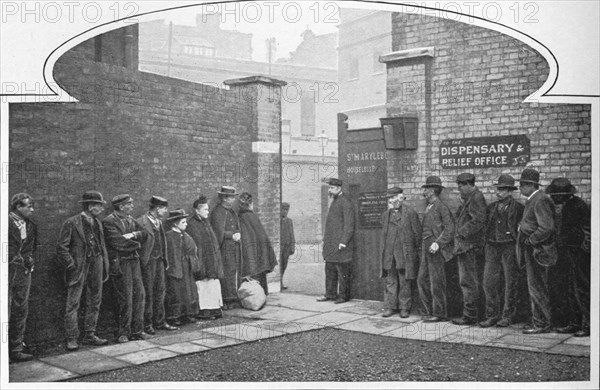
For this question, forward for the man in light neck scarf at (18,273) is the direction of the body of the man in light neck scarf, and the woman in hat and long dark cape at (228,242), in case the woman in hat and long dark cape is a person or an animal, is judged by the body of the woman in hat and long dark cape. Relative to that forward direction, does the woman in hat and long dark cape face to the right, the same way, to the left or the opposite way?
the same way

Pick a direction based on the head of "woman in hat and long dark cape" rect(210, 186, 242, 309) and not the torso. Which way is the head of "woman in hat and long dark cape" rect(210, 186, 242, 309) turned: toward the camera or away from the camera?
toward the camera

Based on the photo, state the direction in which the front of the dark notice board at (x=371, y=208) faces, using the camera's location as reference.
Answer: facing the viewer

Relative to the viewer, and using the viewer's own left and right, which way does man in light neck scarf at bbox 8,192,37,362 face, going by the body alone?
facing the viewer and to the right of the viewer

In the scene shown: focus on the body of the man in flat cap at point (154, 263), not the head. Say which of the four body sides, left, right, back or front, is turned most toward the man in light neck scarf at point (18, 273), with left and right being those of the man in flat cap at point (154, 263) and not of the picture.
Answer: right

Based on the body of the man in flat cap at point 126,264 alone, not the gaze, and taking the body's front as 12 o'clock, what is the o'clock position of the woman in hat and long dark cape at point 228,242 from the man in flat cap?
The woman in hat and long dark cape is roughly at 10 o'clock from the man in flat cap.
